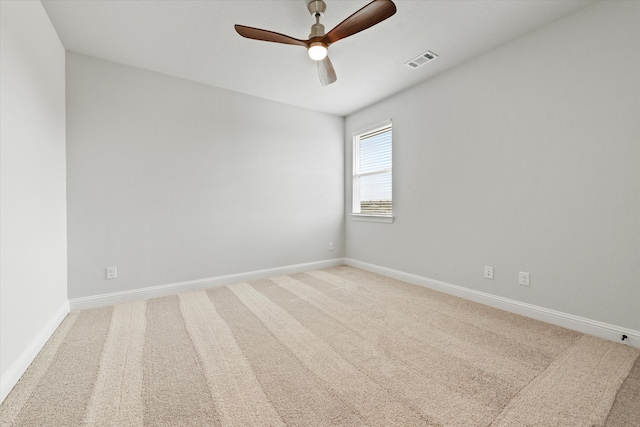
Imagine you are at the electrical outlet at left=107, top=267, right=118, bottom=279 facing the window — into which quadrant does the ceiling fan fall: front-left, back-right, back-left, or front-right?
front-right

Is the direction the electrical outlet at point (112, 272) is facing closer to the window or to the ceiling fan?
the ceiling fan

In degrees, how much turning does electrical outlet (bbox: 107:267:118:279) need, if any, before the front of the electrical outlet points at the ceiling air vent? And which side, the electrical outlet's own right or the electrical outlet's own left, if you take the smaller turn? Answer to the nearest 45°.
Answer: approximately 45° to the electrical outlet's own left

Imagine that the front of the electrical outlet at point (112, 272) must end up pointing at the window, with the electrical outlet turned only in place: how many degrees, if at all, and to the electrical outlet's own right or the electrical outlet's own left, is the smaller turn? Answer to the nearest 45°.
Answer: approximately 90° to the electrical outlet's own left

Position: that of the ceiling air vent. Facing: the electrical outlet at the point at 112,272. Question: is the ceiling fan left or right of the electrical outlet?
left

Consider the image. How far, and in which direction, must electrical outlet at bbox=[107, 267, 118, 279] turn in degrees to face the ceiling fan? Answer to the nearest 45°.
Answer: approximately 45° to its left

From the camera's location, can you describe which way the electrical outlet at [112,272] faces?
facing the viewer

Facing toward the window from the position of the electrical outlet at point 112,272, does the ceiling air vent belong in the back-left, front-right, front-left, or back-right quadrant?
front-right
